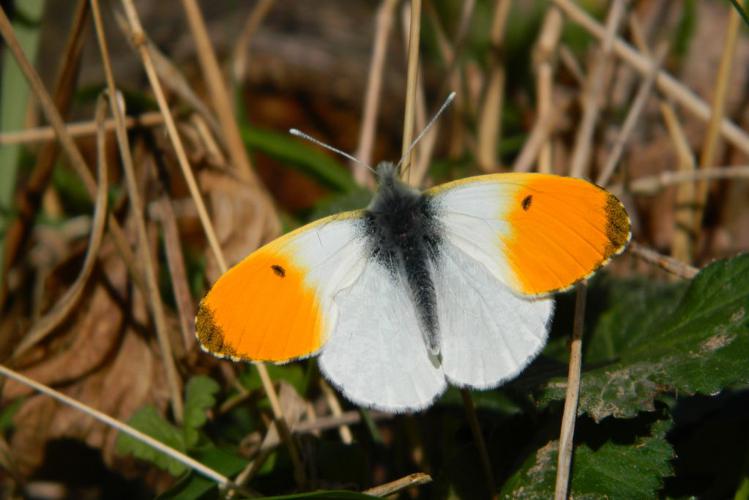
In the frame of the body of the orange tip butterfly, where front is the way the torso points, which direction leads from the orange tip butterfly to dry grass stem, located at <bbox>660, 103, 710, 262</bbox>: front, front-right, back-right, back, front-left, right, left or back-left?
front-right

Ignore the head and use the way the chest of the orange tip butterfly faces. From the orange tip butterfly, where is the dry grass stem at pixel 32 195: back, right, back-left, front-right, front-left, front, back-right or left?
front-left

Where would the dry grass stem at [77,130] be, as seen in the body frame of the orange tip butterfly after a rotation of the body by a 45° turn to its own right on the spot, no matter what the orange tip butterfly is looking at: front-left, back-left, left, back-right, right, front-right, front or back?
left

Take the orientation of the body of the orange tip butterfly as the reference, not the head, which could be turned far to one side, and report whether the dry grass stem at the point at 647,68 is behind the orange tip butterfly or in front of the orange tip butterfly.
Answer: in front

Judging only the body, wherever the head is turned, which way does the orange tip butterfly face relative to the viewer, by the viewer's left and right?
facing away from the viewer

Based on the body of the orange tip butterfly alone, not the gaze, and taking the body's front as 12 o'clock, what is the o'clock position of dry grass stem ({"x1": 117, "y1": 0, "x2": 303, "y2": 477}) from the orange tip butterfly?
The dry grass stem is roughly at 10 o'clock from the orange tip butterfly.

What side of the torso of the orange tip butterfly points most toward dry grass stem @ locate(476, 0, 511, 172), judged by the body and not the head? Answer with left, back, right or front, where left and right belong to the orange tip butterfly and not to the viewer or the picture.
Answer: front

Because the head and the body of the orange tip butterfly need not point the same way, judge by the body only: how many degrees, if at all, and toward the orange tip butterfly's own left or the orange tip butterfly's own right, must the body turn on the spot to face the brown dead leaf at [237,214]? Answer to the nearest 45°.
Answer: approximately 45° to the orange tip butterfly's own left
